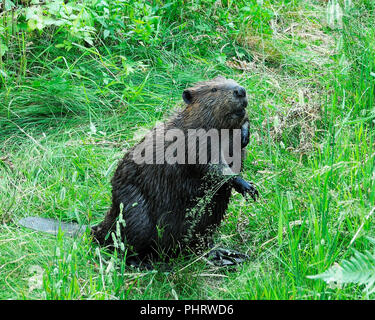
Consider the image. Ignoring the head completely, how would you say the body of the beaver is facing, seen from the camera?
to the viewer's right
